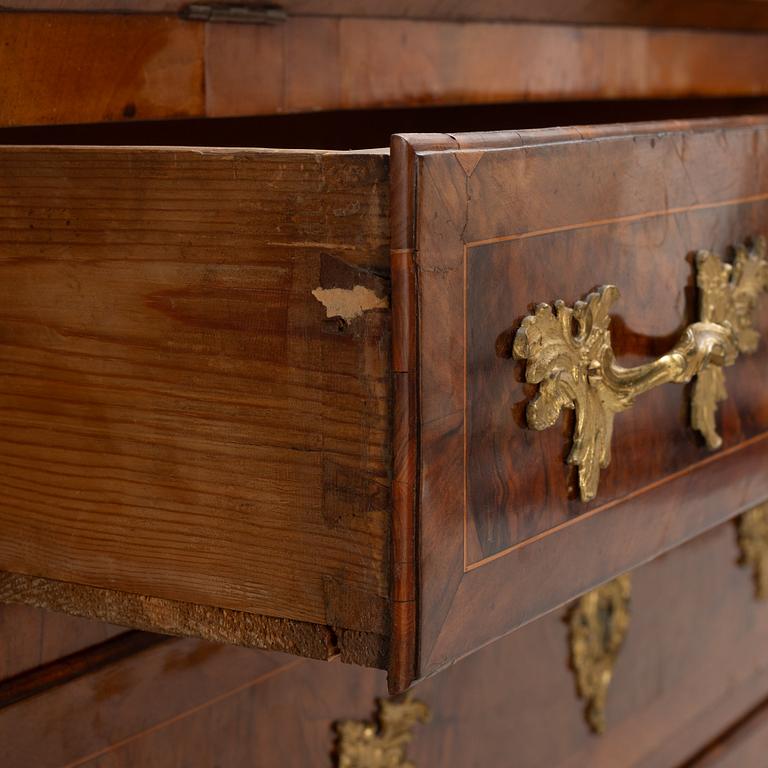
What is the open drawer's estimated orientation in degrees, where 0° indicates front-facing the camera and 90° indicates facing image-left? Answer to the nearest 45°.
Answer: approximately 315°
